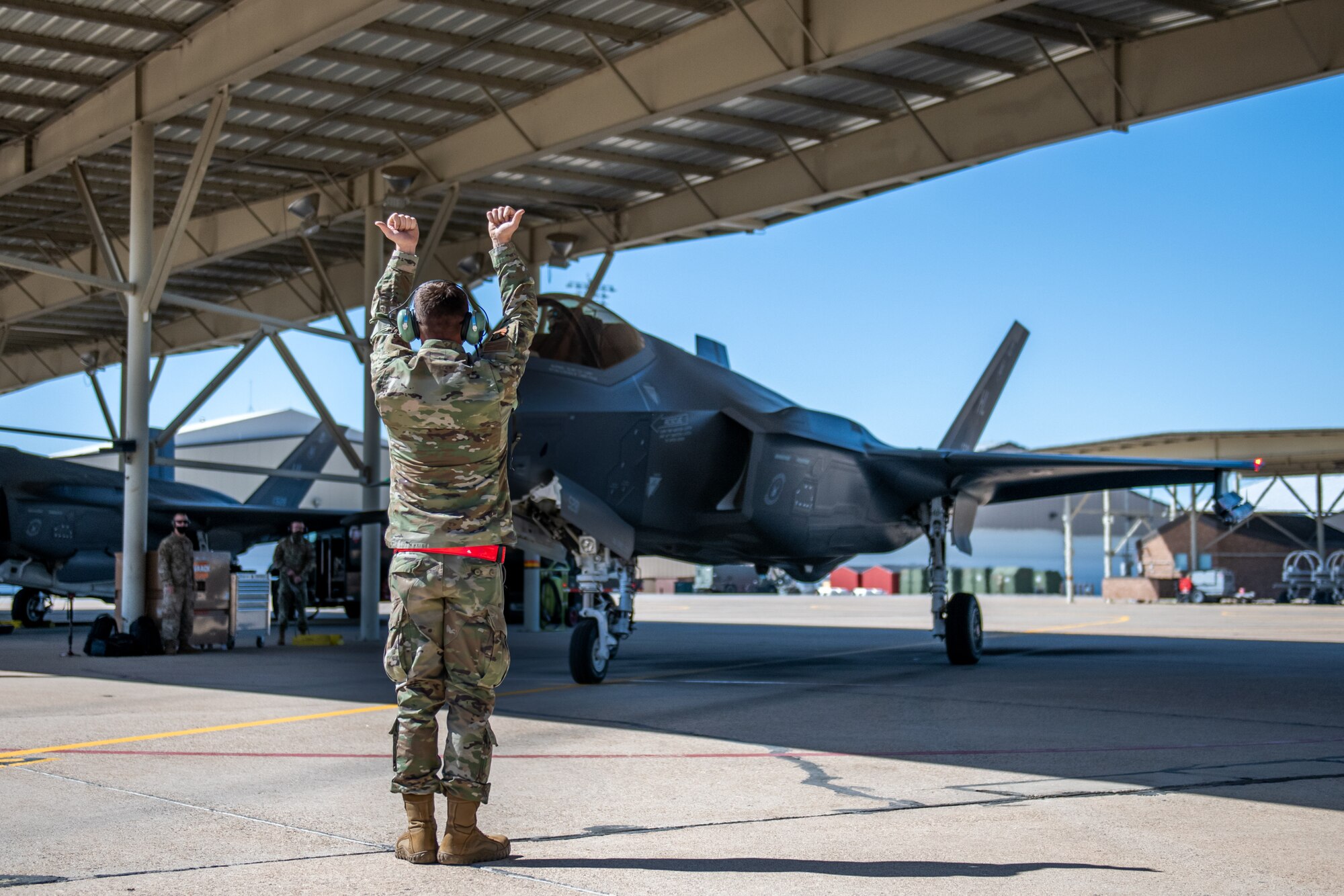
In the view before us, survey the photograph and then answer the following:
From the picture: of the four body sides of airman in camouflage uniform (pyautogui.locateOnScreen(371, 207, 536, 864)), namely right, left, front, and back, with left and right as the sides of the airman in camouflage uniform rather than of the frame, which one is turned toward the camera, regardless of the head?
back

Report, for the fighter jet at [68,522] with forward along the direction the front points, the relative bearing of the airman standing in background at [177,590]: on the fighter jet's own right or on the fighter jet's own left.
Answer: on the fighter jet's own left

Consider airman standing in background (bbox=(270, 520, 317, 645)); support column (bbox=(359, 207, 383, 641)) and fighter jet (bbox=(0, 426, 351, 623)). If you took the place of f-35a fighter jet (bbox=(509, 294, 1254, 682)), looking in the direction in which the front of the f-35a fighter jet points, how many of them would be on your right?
3

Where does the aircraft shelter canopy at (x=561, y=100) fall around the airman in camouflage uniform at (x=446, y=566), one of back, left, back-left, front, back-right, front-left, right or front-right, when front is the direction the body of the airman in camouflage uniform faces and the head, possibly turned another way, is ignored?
front

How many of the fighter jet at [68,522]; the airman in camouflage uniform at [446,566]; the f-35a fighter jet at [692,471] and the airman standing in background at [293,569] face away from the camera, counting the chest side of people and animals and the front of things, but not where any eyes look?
1

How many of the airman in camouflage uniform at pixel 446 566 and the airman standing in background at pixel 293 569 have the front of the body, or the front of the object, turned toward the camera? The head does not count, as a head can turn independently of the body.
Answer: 1

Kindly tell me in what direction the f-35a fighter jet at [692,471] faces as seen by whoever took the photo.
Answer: facing the viewer and to the left of the viewer

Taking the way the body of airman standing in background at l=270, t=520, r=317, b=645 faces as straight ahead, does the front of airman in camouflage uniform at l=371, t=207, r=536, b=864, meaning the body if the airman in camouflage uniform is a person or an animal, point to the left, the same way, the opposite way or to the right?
the opposite way

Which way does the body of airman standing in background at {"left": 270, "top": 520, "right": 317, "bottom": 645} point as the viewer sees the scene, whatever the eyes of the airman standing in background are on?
toward the camera

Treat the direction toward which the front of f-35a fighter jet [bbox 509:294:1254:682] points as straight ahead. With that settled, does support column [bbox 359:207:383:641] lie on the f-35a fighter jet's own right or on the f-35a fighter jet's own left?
on the f-35a fighter jet's own right
